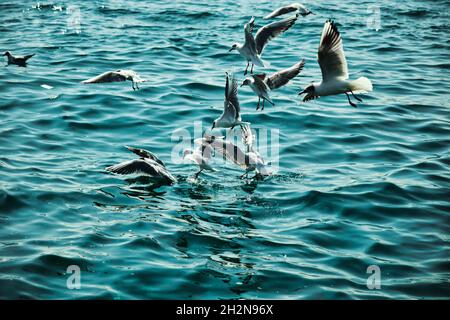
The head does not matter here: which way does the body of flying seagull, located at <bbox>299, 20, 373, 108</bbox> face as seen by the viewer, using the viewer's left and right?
facing to the left of the viewer

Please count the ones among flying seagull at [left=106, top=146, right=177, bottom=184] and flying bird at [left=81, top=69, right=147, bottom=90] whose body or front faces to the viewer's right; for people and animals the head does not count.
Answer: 1

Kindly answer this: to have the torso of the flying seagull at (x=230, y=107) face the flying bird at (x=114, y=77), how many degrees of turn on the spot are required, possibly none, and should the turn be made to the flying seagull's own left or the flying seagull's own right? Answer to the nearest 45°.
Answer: approximately 45° to the flying seagull's own right

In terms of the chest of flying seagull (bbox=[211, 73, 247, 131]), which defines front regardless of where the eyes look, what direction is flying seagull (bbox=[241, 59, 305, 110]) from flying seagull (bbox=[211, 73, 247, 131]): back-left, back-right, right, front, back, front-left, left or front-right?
back-right

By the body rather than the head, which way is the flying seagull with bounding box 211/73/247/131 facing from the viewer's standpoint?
to the viewer's left
